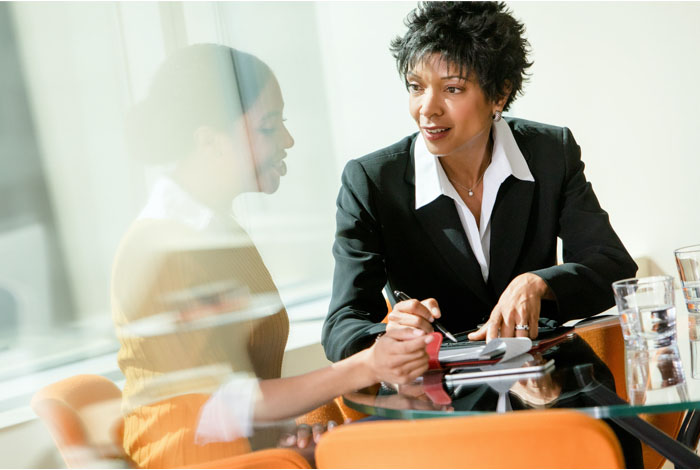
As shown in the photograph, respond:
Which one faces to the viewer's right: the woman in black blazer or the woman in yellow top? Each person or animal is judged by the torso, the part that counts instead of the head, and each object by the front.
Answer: the woman in yellow top

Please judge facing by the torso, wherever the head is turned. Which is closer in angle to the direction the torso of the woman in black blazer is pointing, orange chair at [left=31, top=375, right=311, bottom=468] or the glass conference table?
the glass conference table

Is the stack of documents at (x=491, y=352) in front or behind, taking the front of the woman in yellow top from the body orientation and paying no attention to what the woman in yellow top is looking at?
in front

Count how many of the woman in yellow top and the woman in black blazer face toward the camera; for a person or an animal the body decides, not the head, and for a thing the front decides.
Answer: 1

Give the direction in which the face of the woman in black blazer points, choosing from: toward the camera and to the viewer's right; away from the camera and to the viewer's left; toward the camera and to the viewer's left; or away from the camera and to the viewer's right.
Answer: toward the camera and to the viewer's left

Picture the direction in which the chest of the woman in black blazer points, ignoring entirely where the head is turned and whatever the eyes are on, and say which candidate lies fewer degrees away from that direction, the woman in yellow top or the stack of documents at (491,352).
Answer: the stack of documents

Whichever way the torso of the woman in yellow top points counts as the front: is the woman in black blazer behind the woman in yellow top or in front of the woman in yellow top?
in front

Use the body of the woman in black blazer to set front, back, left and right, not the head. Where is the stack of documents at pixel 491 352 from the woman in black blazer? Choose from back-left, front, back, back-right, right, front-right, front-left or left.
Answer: front

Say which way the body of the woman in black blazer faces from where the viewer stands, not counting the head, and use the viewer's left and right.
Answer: facing the viewer

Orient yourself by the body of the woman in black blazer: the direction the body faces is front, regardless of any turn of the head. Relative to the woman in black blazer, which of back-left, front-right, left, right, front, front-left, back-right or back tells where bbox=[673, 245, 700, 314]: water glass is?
front-left

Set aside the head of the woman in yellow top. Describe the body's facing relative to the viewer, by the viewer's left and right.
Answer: facing to the right of the viewer

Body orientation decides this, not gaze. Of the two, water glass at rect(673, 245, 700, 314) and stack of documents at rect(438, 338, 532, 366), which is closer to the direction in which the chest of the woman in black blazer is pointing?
the stack of documents

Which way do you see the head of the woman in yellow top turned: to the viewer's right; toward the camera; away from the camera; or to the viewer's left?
to the viewer's right
